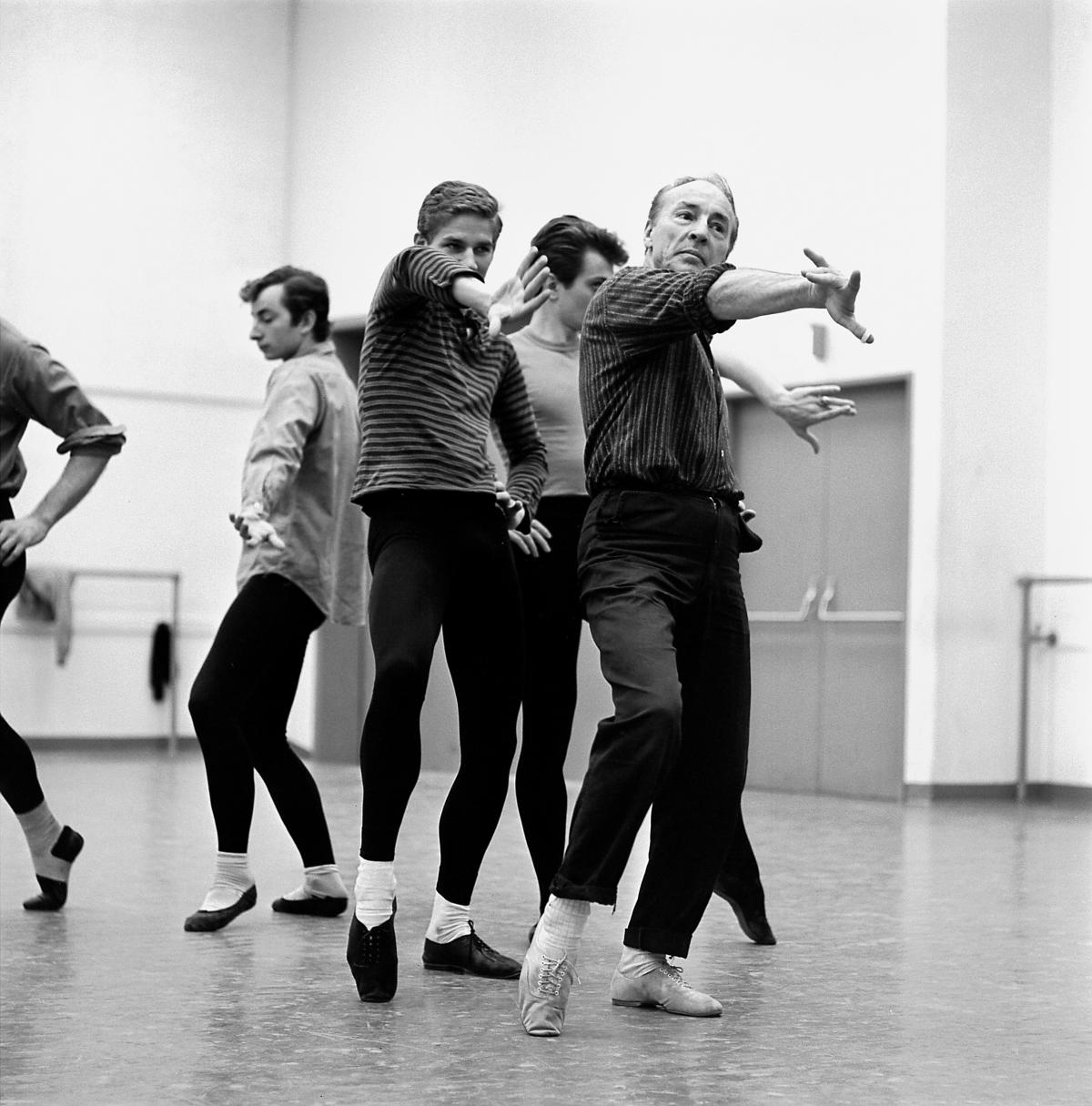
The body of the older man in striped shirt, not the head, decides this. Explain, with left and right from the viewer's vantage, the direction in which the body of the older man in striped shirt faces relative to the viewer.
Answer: facing the viewer and to the right of the viewer

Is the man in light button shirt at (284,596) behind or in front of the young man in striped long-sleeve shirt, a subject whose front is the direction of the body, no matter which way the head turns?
behind

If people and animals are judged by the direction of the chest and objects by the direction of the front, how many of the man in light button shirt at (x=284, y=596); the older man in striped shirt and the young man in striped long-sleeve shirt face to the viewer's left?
1

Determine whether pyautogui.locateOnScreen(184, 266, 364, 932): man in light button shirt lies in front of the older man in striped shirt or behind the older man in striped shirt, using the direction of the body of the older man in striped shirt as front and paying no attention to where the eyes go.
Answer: behind

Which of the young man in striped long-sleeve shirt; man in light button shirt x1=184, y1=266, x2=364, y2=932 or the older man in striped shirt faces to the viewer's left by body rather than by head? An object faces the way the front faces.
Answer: the man in light button shirt

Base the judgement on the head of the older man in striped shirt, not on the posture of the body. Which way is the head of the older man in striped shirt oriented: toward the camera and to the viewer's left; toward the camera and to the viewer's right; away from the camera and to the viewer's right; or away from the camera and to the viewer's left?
toward the camera and to the viewer's right

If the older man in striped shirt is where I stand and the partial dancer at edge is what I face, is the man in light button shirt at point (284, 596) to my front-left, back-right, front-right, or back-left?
front-right

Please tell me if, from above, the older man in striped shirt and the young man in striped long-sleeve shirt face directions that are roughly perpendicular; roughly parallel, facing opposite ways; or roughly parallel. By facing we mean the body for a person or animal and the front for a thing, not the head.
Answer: roughly parallel

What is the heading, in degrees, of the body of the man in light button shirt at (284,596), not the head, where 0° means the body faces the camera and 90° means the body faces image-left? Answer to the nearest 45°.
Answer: approximately 90°

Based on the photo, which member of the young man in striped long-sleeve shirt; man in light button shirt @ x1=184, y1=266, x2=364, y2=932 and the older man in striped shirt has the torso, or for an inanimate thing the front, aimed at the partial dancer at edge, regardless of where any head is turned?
the man in light button shirt
